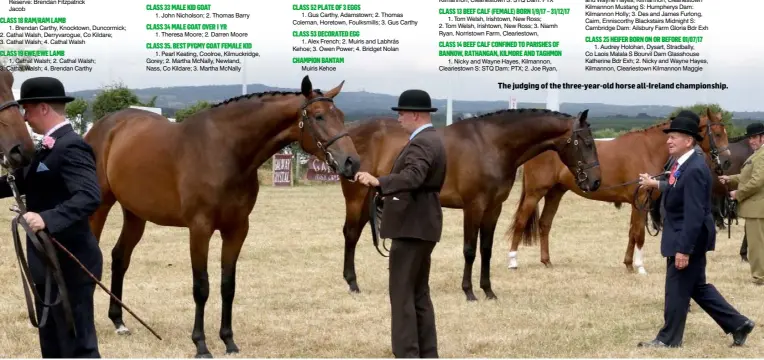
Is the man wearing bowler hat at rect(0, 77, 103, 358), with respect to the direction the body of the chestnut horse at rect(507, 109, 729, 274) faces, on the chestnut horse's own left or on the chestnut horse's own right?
on the chestnut horse's own right

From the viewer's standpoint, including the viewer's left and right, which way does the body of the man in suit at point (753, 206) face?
facing to the left of the viewer

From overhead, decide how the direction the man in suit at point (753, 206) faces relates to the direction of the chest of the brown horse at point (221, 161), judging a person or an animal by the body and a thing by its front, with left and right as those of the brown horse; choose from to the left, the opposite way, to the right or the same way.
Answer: the opposite way

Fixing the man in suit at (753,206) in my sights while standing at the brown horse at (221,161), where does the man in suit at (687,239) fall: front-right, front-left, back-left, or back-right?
front-right

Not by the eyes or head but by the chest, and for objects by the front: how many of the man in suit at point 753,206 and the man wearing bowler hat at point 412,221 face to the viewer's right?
0

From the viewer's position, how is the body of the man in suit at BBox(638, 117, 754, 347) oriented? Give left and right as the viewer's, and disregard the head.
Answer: facing to the left of the viewer

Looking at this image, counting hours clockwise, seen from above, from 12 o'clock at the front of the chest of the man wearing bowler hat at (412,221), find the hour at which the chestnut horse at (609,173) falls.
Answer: The chestnut horse is roughly at 4 o'clock from the man wearing bowler hat.

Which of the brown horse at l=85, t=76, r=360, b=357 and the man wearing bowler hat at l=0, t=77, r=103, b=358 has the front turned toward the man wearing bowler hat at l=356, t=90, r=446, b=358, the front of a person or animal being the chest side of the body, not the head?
the brown horse

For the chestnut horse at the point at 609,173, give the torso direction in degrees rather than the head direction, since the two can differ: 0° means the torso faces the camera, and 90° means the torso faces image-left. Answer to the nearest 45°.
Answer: approximately 270°

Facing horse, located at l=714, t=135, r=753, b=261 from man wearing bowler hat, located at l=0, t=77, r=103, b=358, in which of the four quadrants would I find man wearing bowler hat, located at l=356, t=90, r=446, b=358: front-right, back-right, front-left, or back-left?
front-right

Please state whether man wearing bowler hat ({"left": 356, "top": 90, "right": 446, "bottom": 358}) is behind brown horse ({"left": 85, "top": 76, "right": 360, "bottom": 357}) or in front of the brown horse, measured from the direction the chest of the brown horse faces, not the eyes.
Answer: in front

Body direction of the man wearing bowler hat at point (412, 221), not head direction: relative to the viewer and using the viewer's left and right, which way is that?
facing to the left of the viewer
